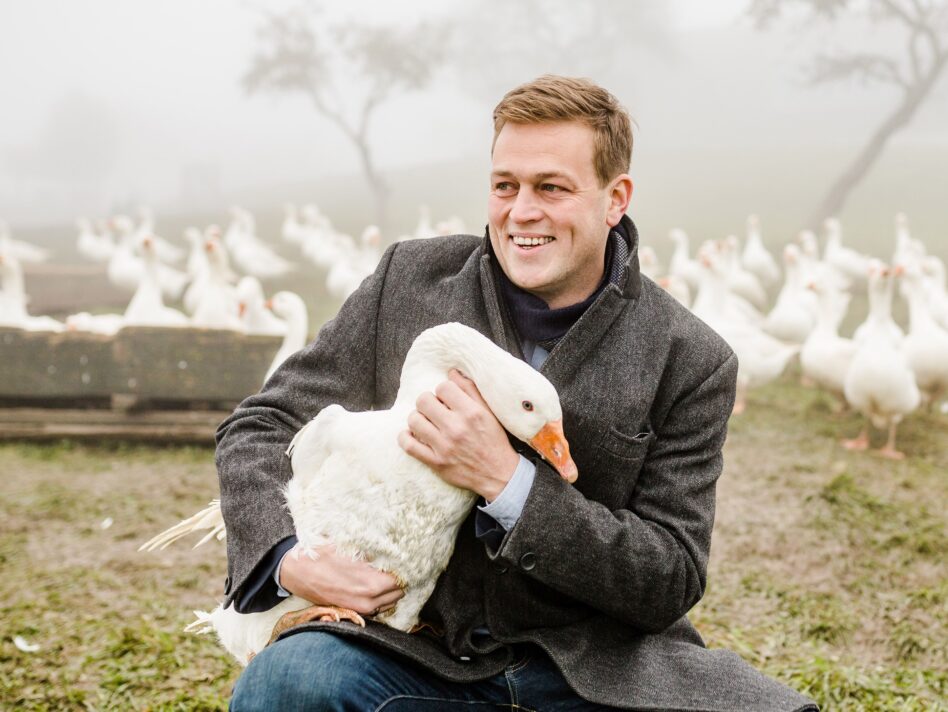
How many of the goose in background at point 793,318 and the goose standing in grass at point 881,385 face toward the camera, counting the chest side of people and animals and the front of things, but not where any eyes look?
2

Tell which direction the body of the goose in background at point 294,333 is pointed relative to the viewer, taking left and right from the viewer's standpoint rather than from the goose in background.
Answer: facing to the left of the viewer

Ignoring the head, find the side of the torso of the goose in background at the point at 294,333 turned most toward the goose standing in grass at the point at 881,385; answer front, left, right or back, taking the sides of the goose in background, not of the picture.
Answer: back

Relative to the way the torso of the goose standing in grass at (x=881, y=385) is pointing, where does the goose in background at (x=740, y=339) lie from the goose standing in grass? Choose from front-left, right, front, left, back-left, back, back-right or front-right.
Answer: back-right

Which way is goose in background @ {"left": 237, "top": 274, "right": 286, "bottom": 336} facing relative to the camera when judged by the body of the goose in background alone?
to the viewer's left

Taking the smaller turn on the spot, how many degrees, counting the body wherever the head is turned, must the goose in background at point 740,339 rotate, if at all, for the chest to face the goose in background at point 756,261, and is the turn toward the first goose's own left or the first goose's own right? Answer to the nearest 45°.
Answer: approximately 90° to the first goose's own right

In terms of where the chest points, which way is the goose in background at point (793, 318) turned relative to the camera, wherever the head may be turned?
toward the camera

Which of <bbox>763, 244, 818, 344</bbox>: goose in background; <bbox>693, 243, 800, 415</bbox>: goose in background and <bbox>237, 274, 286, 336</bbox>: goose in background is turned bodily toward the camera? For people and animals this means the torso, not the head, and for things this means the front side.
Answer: <bbox>763, 244, 818, 344</bbox>: goose in background

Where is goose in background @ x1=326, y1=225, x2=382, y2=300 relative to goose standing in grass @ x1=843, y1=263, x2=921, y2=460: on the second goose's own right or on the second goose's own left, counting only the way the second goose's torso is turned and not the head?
on the second goose's own right

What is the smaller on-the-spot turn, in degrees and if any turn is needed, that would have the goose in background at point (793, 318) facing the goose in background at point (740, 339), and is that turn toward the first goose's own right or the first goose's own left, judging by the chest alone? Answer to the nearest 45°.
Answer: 0° — it already faces it
